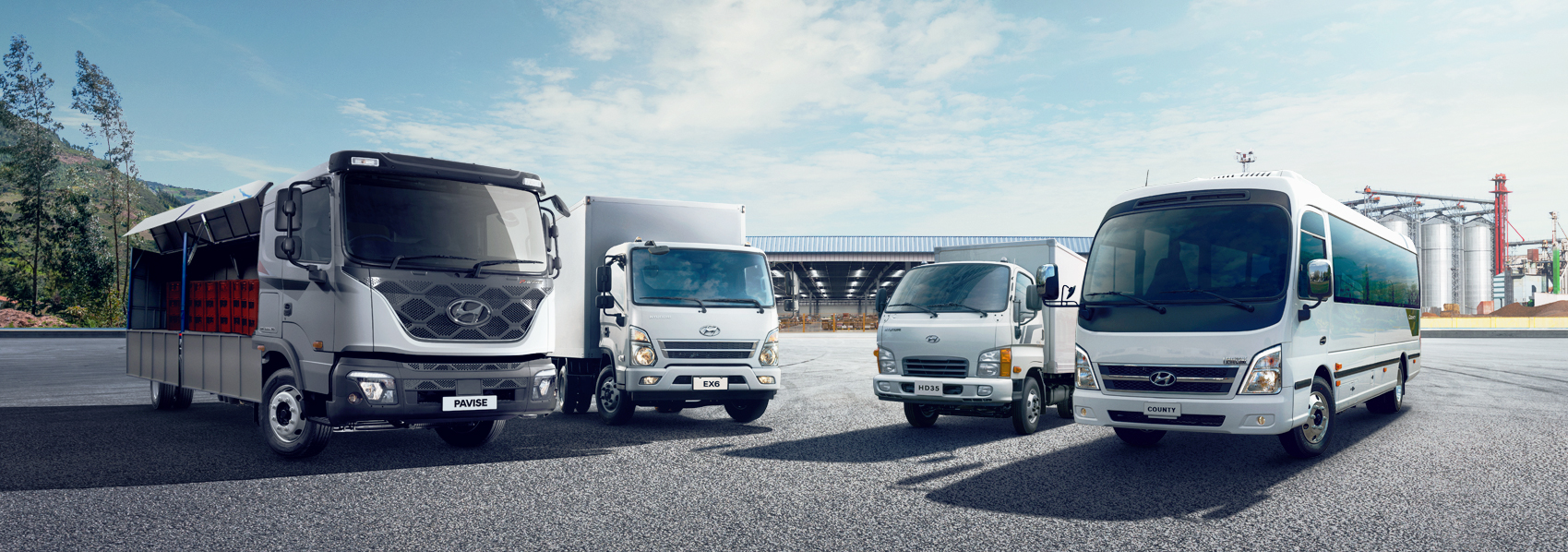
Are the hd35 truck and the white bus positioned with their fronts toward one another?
no

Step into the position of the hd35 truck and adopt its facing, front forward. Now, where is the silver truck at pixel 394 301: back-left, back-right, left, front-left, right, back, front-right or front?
front

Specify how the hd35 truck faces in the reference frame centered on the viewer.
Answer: facing the viewer and to the left of the viewer

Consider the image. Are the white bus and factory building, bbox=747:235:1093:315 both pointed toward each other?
no

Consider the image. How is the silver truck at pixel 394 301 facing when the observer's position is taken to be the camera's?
facing the viewer and to the right of the viewer

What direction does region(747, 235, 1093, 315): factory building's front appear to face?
toward the camera

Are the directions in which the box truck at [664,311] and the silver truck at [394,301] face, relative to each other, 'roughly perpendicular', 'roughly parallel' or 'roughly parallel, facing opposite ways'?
roughly parallel

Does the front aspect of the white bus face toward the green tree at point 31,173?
no

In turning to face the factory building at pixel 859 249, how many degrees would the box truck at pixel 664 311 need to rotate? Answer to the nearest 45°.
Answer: approximately 135° to its left

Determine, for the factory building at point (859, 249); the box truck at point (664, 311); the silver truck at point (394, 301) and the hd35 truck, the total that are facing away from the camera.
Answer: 0

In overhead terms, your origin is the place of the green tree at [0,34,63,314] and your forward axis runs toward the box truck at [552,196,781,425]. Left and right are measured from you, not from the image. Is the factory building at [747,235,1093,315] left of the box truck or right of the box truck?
left

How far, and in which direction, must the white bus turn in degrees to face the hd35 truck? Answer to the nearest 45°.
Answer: approximately 90° to its right

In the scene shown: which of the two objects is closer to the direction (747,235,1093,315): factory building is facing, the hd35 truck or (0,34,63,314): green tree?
the hd35 truck

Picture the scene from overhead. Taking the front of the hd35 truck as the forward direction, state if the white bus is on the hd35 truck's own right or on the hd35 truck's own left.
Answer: on the hd35 truck's own left

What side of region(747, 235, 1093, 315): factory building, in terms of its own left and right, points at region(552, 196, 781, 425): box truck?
front

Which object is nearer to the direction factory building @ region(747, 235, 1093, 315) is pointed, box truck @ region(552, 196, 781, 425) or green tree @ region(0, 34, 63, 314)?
the box truck

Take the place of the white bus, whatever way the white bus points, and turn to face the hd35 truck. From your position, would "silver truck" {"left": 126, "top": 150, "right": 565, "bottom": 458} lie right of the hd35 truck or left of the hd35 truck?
left
